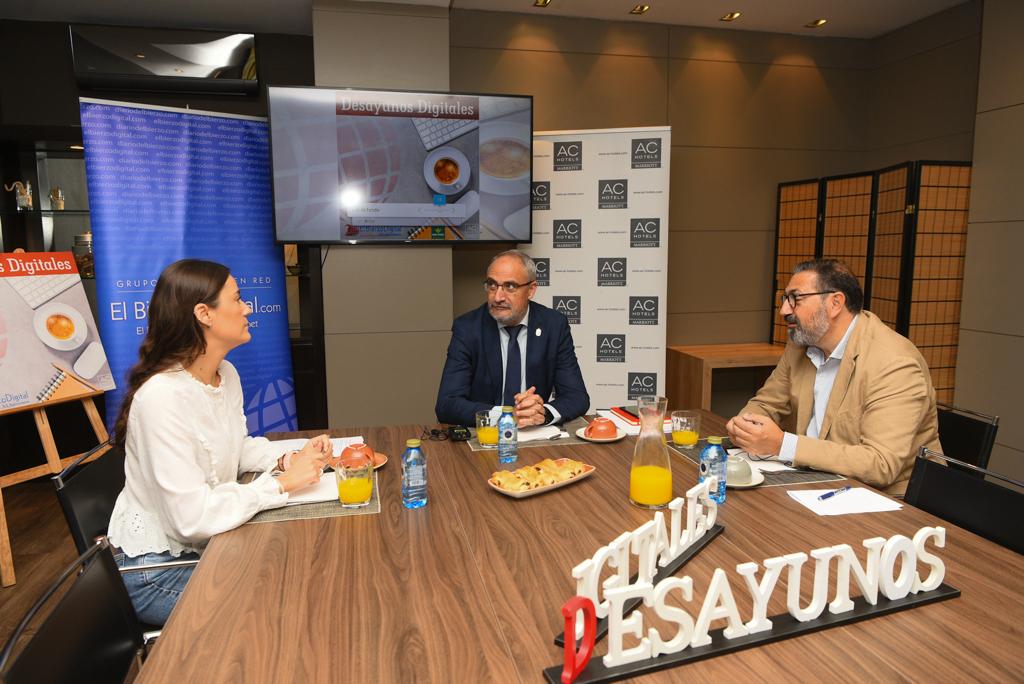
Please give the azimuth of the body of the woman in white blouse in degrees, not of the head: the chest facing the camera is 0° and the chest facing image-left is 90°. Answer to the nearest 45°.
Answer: approximately 270°

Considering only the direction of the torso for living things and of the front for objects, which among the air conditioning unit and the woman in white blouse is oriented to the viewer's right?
the woman in white blouse

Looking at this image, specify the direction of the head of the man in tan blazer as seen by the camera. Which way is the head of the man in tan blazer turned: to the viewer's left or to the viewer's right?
to the viewer's left

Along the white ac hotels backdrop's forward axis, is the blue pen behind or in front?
in front

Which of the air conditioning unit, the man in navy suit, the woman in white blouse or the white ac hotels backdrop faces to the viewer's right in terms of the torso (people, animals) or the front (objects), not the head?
the woman in white blouse

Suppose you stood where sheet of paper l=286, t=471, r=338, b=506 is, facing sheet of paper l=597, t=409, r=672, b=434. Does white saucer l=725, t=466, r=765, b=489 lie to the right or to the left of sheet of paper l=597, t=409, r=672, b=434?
right

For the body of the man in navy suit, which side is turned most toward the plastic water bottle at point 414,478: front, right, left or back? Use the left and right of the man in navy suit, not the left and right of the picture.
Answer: front

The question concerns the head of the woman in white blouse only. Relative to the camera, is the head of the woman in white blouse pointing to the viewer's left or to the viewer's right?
to the viewer's right

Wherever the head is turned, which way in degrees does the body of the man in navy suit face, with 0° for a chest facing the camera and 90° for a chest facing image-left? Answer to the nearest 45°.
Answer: approximately 0°

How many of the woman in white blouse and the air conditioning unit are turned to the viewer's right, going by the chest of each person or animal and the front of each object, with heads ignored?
1
